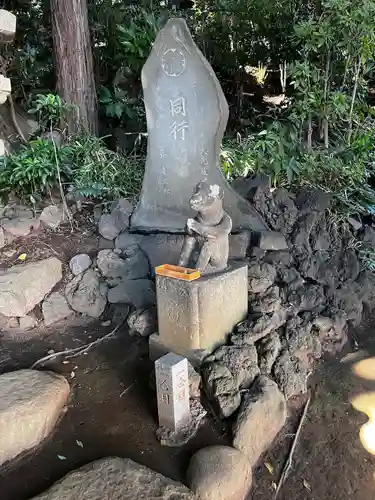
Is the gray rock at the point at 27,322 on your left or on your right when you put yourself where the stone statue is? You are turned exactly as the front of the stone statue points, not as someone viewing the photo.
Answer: on your right

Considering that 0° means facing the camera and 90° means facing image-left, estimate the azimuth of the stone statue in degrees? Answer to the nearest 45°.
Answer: approximately 45°

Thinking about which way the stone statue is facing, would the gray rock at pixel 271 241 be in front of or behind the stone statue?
behind

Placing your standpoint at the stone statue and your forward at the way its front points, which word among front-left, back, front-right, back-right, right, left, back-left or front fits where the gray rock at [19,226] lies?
right

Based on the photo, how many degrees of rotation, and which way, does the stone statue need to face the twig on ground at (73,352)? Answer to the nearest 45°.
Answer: approximately 45° to its right

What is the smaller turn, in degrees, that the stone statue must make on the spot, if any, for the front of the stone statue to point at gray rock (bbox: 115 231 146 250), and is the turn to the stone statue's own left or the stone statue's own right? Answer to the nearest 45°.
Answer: approximately 90° to the stone statue's own right
